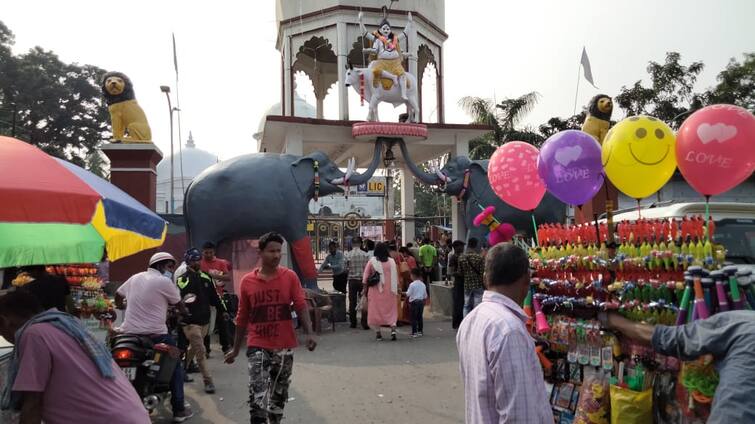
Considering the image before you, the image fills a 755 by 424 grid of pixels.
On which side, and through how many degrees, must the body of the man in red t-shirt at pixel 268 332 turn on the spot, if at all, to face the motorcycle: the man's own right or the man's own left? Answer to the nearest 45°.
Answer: approximately 135° to the man's own right

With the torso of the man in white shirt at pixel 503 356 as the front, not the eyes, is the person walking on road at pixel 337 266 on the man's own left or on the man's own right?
on the man's own left

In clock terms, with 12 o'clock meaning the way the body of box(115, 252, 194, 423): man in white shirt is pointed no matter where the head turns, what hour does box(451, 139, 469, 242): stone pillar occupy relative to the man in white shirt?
The stone pillar is roughly at 12 o'clock from the man in white shirt.

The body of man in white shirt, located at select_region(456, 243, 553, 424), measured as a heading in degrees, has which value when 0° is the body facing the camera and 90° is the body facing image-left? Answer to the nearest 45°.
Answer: approximately 225°
